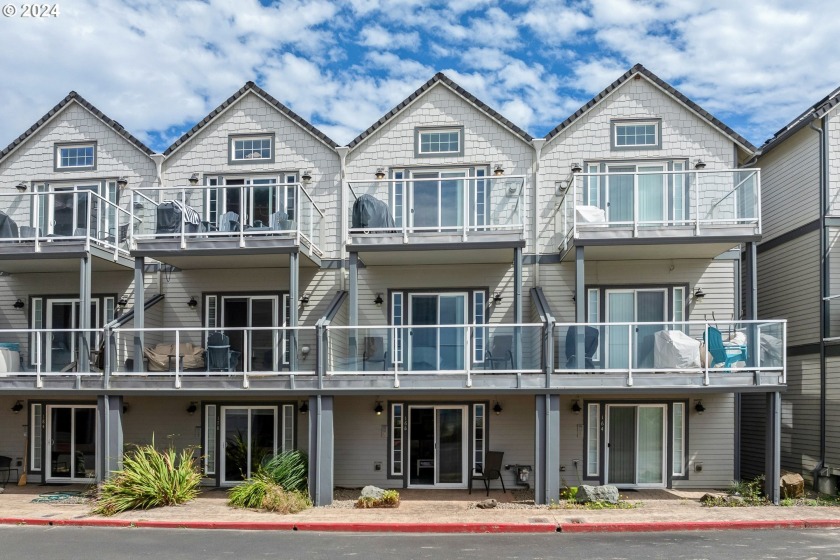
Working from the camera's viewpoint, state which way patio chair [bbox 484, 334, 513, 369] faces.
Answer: facing the viewer and to the left of the viewer

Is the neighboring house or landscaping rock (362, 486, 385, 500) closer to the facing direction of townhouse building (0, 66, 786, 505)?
the landscaping rock

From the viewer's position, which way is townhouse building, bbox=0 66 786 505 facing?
facing the viewer

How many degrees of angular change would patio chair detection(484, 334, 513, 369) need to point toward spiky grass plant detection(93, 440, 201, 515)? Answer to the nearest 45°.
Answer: approximately 45° to its right

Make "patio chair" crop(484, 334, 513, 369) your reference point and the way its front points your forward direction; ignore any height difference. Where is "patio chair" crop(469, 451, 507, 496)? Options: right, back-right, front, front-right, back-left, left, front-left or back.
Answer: back-right

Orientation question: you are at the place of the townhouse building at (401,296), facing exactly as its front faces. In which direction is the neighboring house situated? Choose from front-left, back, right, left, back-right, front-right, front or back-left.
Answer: left
